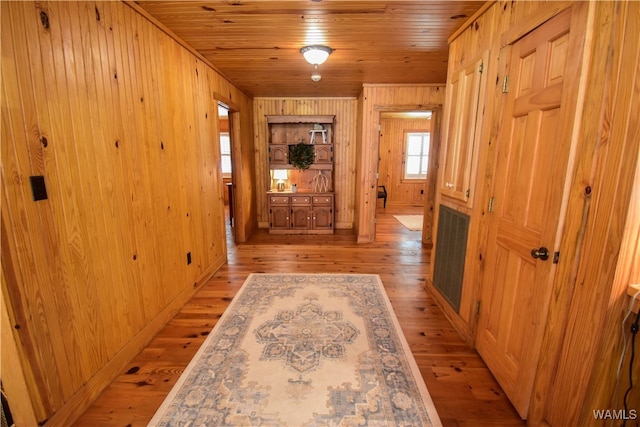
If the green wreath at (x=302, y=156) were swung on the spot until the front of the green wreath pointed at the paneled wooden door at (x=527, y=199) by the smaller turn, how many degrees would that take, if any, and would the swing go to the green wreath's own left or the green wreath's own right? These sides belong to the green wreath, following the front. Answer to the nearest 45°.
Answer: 0° — it already faces it

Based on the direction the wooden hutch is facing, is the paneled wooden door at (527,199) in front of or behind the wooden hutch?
in front

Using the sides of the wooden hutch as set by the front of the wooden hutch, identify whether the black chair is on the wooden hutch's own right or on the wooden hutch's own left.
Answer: on the wooden hutch's own left

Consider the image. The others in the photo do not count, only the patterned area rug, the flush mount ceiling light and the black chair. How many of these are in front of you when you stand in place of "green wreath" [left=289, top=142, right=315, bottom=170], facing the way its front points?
2

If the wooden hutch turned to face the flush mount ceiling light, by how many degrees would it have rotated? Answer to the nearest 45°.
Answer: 0° — it already faces it

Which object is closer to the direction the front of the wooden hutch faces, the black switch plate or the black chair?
the black switch plate

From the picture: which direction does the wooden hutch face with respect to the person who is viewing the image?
facing the viewer

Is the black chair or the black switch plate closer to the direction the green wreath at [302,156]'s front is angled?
the black switch plate

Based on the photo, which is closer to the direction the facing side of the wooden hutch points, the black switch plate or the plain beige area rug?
the black switch plate

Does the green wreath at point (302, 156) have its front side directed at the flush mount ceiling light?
yes

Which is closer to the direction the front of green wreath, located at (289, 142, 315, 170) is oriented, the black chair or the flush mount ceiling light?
the flush mount ceiling light

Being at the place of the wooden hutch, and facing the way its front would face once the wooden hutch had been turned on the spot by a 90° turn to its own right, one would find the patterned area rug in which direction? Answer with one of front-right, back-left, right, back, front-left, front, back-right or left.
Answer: left

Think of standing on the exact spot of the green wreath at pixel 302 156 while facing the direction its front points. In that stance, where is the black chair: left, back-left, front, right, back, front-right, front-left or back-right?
back-left

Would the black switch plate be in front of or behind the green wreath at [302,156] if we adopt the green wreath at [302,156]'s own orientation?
in front

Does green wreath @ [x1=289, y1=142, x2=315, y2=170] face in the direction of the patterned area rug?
yes

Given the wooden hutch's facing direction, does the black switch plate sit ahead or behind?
ahead
